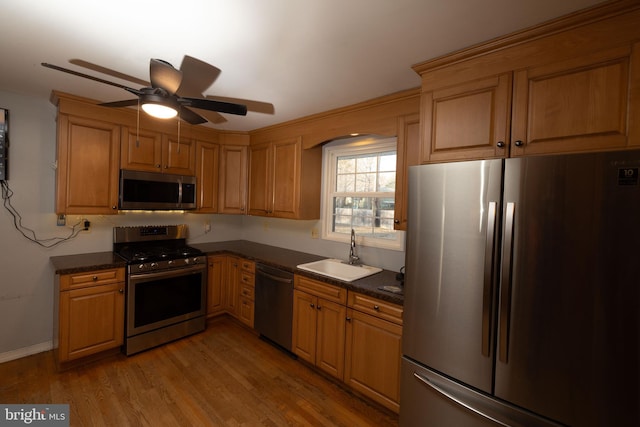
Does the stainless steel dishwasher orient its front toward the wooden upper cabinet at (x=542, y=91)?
no

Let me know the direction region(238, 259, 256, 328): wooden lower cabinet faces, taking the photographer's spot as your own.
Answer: facing the viewer and to the left of the viewer

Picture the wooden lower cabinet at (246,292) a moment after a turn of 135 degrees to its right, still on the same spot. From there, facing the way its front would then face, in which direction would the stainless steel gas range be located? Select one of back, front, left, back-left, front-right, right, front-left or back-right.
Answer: left

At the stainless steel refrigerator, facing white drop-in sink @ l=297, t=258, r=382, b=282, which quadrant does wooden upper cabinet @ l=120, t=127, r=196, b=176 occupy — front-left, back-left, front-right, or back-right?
front-left

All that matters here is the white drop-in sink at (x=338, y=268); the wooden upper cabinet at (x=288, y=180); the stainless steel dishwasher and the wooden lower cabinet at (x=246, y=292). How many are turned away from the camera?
0

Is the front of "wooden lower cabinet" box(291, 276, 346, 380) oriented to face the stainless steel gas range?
no

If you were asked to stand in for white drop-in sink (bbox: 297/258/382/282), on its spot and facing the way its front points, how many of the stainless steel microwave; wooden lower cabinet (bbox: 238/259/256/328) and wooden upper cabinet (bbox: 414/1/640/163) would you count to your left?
1

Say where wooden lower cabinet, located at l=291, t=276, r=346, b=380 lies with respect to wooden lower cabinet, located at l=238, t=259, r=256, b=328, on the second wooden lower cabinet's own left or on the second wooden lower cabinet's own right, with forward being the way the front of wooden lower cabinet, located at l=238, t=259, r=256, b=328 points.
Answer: on the second wooden lower cabinet's own left

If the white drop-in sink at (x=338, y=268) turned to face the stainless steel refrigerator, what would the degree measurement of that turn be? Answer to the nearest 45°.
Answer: approximately 90° to its left

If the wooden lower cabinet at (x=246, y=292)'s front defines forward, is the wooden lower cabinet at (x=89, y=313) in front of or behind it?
in front

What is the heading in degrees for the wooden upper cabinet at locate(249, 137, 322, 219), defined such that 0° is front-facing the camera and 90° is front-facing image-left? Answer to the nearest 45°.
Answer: approximately 45°

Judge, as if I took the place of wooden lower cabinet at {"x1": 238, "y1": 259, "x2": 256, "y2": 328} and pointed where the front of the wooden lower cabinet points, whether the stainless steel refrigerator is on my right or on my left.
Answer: on my left

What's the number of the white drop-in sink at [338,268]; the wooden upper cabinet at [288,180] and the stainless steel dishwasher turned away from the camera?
0

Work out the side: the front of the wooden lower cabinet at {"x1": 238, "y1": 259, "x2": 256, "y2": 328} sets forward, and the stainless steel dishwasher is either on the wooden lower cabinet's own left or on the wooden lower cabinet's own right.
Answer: on the wooden lower cabinet's own left

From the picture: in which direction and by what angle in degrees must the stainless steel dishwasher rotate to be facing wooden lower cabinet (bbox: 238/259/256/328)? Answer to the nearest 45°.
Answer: approximately 90° to its right

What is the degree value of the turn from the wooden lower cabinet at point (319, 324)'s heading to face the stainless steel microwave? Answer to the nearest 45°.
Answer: approximately 45° to its right

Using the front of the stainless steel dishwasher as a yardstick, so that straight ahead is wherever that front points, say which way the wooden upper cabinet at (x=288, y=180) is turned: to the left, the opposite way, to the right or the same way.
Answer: the same way
